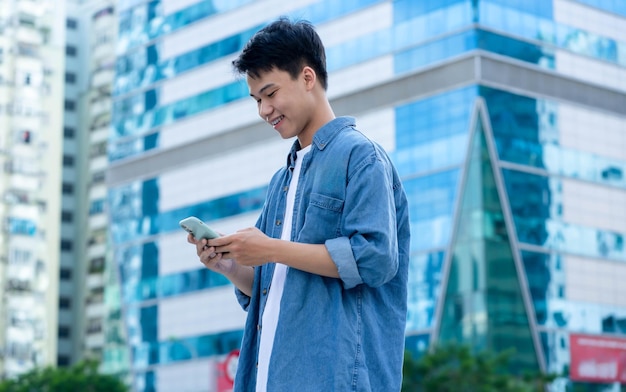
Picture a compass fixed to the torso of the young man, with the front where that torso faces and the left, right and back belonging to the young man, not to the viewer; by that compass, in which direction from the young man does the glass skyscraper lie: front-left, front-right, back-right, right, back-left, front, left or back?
back-right

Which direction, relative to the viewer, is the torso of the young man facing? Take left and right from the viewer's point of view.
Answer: facing the viewer and to the left of the viewer

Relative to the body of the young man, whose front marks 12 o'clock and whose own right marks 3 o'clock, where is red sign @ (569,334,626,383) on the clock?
The red sign is roughly at 5 o'clock from the young man.
